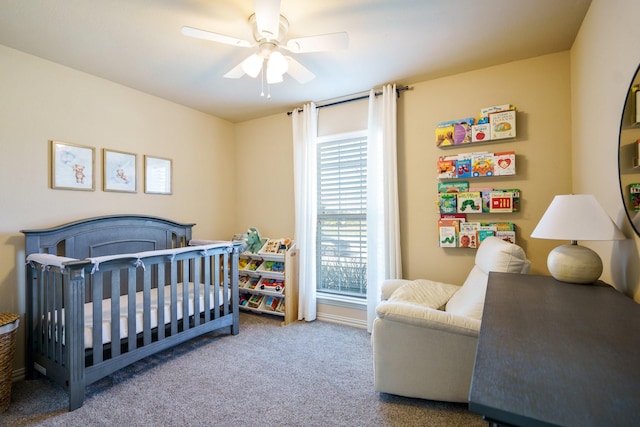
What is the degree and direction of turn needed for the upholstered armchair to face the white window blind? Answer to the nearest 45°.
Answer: approximately 45° to its right

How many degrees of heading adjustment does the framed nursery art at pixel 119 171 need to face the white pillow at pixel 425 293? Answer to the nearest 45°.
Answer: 0° — it already faces it

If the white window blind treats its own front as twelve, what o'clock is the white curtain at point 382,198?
The white curtain is roughly at 9 o'clock from the white window blind.

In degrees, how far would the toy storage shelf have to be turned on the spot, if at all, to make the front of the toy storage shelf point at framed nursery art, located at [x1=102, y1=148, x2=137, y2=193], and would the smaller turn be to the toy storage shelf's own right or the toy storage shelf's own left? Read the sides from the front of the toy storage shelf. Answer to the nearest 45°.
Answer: approximately 45° to the toy storage shelf's own right

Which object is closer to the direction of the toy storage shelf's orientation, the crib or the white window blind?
the crib
